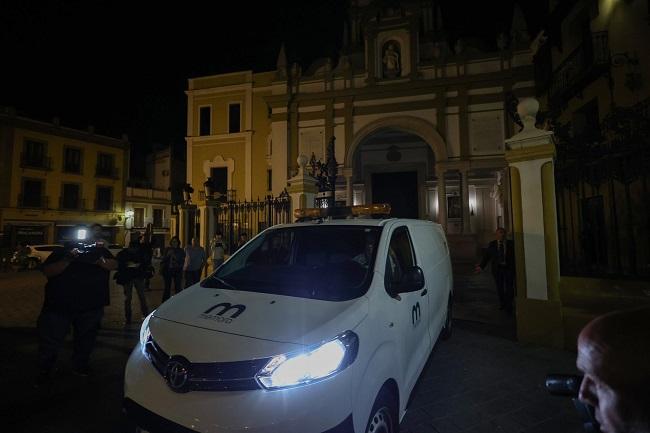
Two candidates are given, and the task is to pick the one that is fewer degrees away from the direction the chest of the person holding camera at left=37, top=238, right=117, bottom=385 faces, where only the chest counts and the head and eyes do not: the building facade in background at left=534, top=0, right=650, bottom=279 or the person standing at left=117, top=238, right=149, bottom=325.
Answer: the building facade in background

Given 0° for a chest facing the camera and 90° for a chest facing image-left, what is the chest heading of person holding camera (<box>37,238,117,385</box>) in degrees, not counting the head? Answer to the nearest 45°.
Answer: approximately 0°

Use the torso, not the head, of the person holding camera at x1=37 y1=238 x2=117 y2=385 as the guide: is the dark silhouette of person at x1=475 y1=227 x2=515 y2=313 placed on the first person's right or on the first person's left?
on the first person's left

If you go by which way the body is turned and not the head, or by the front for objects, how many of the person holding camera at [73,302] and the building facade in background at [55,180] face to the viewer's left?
0

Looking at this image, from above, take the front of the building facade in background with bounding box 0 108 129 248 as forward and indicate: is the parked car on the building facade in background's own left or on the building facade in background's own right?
on the building facade in background's own right

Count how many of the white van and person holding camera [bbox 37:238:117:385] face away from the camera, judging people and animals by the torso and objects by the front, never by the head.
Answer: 0

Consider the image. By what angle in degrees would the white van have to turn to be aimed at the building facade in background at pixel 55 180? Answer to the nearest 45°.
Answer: approximately 90° to its right

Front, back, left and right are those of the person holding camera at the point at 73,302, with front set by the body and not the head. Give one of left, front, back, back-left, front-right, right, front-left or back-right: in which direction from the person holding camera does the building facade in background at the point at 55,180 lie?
back

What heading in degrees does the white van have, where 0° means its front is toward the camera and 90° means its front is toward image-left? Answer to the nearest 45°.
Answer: approximately 45°
